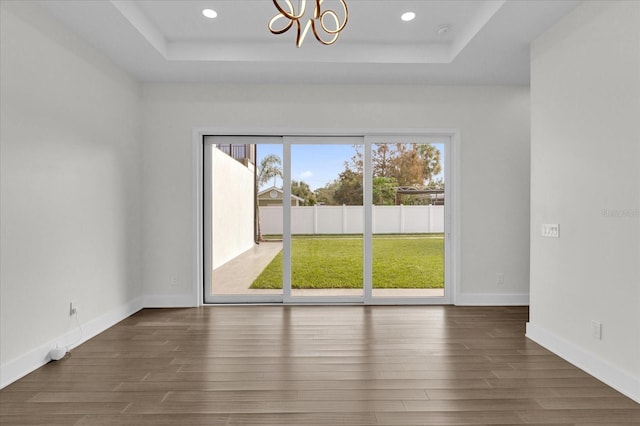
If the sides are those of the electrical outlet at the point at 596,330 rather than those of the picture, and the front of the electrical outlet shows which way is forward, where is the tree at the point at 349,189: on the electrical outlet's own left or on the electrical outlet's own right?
on the electrical outlet's own right

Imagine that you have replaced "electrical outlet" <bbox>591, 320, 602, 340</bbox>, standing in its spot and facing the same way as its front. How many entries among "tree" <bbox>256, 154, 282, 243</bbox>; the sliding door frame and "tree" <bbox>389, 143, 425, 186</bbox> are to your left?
0

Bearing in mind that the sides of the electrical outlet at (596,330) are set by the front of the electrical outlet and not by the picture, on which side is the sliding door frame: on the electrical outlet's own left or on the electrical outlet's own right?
on the electrical outlet's own right

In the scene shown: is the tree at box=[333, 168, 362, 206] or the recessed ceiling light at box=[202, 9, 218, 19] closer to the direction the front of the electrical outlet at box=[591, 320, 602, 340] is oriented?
the recessed ceiling light

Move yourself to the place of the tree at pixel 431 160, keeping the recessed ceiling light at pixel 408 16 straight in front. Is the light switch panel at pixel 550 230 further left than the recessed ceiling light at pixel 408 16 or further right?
left

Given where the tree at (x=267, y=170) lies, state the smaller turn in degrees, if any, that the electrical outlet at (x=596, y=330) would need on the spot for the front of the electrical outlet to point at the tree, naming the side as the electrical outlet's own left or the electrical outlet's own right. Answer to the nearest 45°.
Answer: approximately 45° to the electrical outlet's own right

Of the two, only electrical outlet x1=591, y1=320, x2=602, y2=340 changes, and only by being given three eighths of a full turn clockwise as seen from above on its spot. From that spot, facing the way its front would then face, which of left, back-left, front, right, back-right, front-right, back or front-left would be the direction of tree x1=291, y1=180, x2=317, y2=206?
left

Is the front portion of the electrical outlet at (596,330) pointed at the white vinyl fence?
no

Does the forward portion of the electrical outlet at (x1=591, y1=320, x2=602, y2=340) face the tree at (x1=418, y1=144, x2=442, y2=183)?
no

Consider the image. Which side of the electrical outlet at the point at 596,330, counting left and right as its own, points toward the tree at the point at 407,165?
right

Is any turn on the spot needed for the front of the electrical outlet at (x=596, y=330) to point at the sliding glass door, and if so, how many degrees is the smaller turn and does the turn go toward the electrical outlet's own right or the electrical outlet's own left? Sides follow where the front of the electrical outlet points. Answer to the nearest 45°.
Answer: approximately 45° to the electrical outlet's own right

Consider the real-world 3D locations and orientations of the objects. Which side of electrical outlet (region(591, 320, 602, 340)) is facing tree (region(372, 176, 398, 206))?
right
